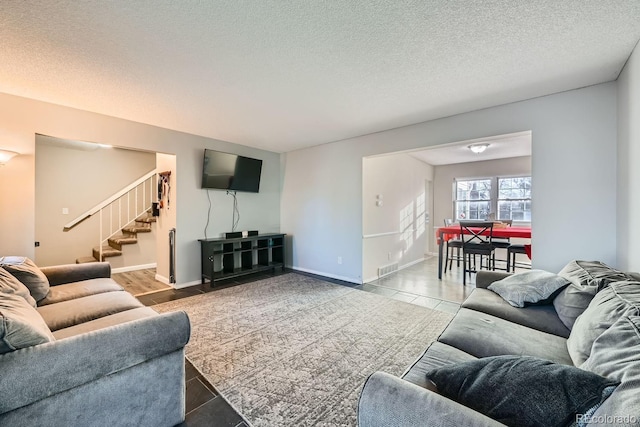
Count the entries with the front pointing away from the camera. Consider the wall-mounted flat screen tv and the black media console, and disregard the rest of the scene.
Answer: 0

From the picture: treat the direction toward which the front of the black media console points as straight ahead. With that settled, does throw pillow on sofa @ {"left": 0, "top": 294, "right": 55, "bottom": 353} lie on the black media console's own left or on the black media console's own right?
on the black media console's own right

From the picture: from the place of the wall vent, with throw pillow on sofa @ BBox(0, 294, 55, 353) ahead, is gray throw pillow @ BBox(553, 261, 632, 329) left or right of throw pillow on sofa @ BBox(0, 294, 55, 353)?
left

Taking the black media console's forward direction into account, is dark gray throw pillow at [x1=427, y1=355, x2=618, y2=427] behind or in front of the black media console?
in front

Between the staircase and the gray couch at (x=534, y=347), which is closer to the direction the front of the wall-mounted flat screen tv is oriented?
the gray couch

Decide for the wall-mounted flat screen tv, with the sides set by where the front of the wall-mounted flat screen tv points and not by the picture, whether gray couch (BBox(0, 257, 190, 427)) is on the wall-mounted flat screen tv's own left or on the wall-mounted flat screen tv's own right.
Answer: on the wall-mounted flat screen tv's own right

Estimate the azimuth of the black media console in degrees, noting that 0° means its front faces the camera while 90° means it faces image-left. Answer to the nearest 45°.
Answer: approximately 315°

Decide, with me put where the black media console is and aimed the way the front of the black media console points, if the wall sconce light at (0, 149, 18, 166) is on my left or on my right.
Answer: on my right
